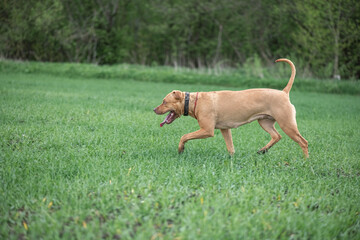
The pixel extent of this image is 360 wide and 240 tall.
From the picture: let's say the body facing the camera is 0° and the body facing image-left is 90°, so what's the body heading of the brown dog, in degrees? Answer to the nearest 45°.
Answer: approximately 90°
